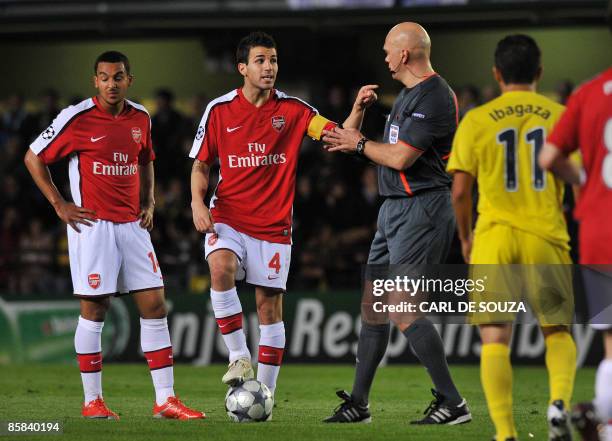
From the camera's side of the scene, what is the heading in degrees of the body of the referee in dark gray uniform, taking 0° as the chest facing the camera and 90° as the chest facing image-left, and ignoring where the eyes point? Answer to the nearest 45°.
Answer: approximately 90°

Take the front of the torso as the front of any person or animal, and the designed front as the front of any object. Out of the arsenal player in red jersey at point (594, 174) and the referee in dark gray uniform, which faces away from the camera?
the arsenal player in red jersey

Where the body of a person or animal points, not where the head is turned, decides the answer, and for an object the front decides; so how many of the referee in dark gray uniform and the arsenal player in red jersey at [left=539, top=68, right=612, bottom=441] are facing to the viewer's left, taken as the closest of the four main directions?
1

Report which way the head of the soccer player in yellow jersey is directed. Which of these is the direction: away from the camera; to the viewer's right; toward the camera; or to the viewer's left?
away from the camera

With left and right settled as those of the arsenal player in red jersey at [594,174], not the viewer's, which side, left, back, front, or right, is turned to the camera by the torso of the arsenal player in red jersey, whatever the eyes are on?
back

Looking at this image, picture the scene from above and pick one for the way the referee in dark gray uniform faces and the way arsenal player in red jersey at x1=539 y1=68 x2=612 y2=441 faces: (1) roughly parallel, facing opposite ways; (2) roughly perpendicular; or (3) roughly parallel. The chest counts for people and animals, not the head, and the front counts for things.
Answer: roughly perpendicular

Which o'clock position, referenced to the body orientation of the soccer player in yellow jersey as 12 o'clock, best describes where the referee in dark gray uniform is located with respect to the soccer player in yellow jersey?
The referee in dark gray uniform is roughly at 11 o'clock from the soccer player in yellow jersey.

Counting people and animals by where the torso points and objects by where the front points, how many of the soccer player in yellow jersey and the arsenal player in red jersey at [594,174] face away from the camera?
2

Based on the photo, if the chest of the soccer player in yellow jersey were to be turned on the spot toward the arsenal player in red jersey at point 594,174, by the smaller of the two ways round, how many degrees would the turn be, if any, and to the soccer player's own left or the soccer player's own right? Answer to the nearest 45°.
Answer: approximately 135° to the soccer player's own right

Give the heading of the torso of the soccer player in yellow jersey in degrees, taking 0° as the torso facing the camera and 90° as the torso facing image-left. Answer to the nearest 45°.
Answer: approximately 180°
